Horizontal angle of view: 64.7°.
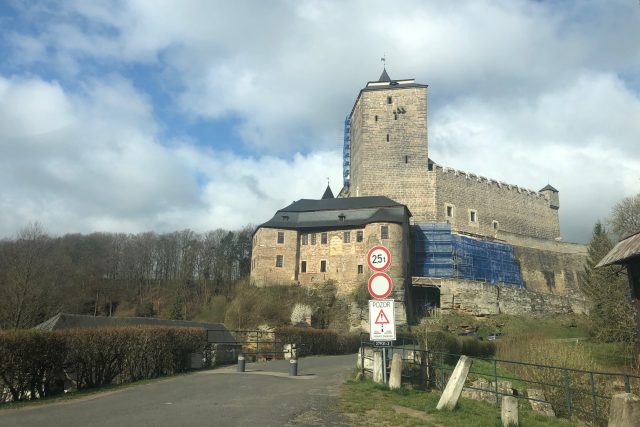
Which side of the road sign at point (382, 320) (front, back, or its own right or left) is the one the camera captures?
front

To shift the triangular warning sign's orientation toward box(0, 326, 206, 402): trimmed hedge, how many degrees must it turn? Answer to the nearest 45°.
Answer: approximately 90° to its right

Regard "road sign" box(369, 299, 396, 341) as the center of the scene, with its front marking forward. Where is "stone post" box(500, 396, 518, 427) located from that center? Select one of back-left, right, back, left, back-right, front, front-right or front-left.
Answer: front-left

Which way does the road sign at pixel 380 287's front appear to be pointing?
toward the camera
